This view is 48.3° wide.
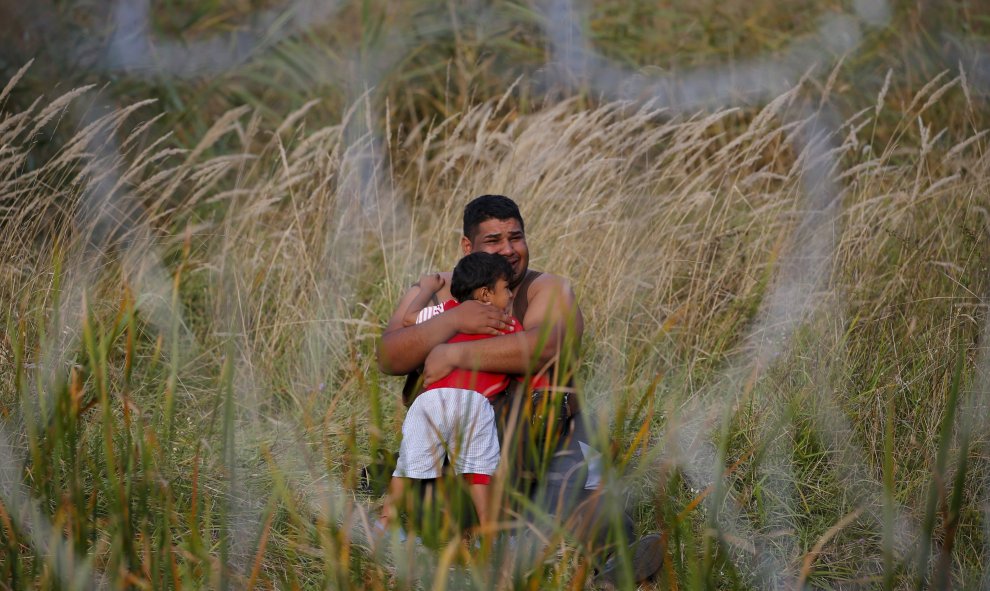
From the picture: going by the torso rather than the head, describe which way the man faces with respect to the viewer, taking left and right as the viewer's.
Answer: facing the viewer and to the left of the viewer
